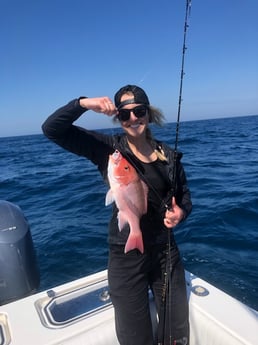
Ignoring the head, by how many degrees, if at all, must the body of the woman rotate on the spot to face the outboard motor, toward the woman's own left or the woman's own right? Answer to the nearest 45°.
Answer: approximately 135° to the woman's own right

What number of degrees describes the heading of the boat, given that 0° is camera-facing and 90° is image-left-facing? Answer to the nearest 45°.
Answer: approximately 315°
